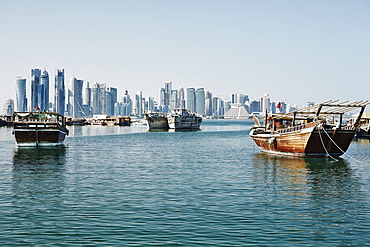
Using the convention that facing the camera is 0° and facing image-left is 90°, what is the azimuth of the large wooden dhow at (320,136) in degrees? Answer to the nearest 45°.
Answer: approximately 135°
